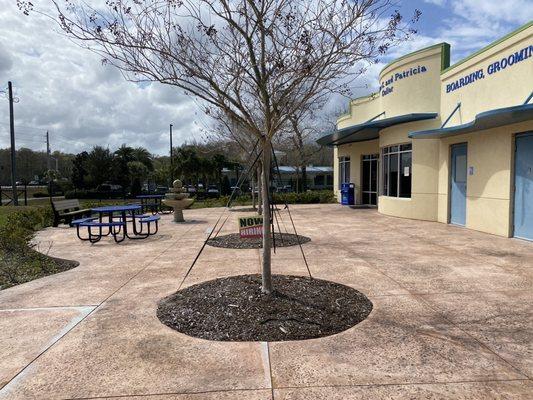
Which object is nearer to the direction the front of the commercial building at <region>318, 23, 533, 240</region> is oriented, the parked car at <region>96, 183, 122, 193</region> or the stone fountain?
the stone fountain

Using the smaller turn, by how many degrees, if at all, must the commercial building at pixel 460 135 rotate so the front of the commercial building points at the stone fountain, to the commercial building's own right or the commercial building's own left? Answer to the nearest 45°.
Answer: approximately 45° to the commercial building's own right

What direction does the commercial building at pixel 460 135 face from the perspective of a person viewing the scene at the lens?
facing the viewer and to the left of the viewer

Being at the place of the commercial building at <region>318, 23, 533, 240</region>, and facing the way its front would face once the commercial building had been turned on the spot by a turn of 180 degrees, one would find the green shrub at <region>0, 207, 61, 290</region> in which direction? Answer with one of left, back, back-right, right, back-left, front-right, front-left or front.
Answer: back
